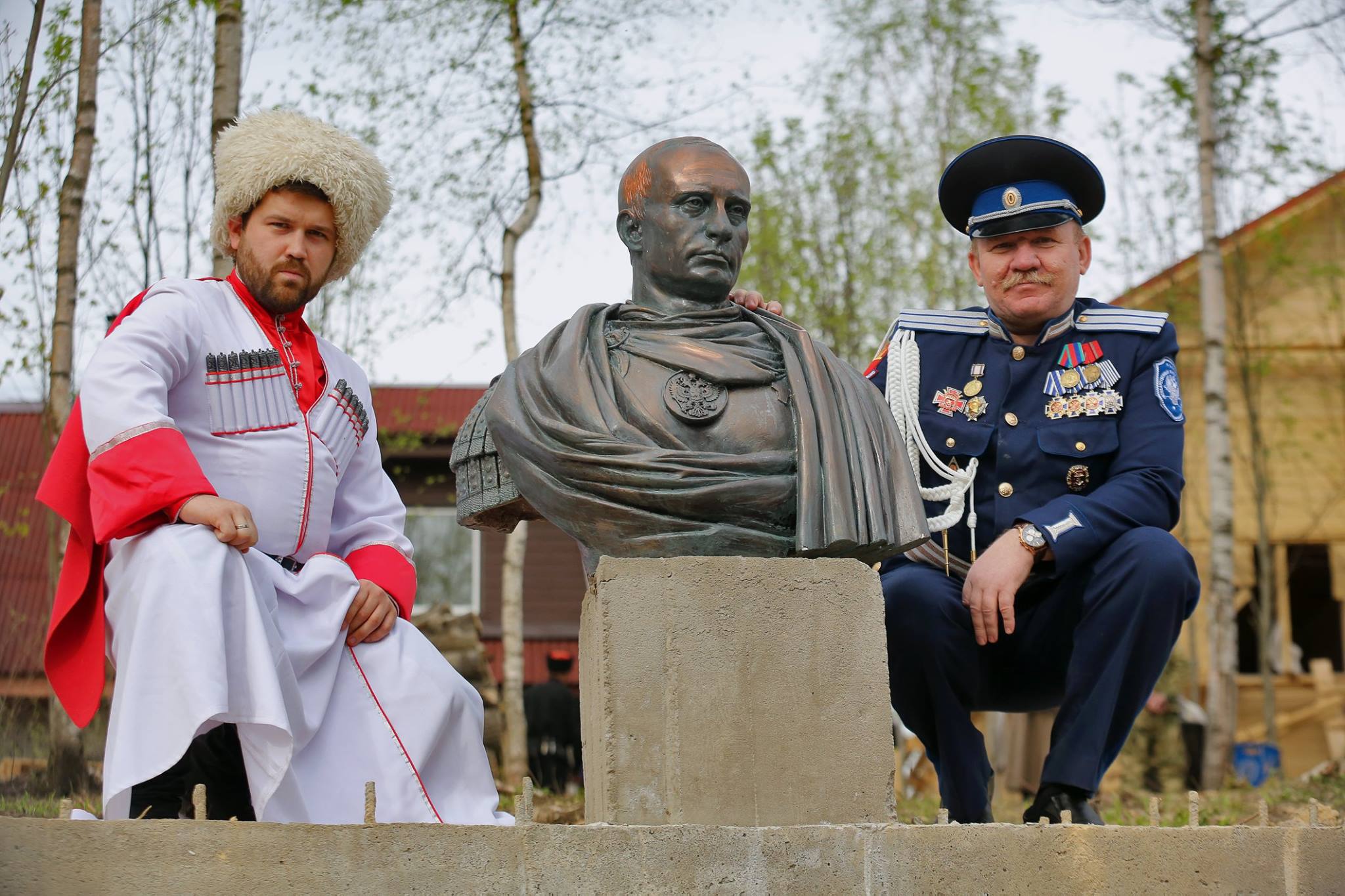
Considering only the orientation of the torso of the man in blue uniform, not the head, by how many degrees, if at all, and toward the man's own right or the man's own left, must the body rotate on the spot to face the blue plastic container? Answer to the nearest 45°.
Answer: approximately 180°

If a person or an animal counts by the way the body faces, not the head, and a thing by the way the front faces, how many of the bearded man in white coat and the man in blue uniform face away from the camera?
0

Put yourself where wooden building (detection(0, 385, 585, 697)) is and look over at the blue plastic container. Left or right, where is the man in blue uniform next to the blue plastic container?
right

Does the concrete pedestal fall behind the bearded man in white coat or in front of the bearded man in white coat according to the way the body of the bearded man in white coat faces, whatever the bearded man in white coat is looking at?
in front

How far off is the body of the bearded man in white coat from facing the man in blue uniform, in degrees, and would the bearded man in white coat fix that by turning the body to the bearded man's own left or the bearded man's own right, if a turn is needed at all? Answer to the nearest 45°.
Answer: approximately 45° to the bearded man's own left

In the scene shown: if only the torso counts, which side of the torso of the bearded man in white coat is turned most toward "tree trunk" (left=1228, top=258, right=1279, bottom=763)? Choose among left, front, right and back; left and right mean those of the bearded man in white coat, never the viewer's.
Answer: left

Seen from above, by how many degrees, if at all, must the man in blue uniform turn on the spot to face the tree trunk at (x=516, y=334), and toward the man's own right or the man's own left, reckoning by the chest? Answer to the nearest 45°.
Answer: approximately 135° to the man's own right

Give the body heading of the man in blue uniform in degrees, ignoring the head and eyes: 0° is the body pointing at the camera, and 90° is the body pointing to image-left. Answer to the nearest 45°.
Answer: approximately 0°

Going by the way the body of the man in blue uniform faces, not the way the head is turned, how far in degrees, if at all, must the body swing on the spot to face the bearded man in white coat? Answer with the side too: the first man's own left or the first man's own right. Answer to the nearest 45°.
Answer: approximately 45° to the first man's own right

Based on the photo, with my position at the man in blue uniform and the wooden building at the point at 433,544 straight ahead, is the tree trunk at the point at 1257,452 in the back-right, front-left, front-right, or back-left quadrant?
front-right

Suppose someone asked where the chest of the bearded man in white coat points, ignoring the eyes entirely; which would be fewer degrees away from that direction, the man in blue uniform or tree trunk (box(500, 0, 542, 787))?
the man in blue uniform

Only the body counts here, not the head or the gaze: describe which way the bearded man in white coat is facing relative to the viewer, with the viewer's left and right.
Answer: facing the viewer and to the right of the viewer

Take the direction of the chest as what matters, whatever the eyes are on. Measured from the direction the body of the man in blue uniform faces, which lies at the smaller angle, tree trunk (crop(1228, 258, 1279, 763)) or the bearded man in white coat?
the bearded man in white coat

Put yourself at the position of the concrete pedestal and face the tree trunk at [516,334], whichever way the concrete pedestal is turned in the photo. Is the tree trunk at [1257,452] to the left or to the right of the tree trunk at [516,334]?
right
